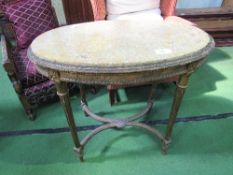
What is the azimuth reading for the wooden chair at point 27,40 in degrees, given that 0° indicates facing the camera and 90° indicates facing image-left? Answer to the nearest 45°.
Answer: approximately 315°

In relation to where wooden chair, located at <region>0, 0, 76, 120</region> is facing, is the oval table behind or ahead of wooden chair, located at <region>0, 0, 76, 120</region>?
ahead
